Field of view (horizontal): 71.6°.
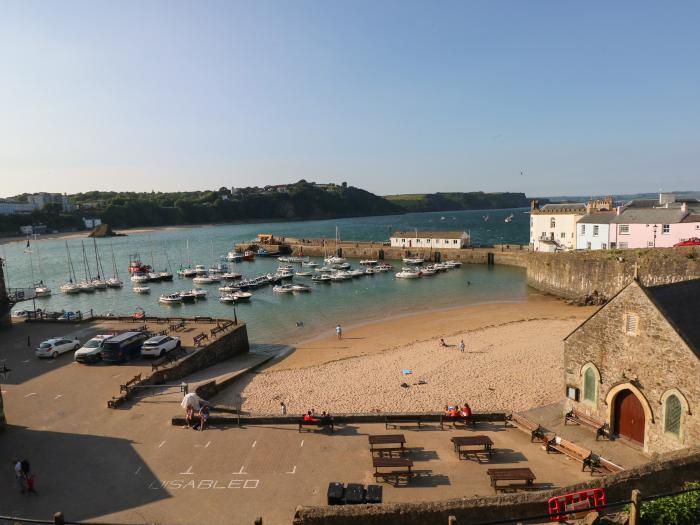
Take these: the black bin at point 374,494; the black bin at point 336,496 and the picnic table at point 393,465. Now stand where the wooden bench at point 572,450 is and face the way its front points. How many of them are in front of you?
3

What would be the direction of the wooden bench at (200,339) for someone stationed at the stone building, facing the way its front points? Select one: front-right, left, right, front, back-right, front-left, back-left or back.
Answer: front-right

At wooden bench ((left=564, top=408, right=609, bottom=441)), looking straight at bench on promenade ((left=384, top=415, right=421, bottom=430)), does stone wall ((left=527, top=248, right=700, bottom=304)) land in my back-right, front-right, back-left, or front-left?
back-right

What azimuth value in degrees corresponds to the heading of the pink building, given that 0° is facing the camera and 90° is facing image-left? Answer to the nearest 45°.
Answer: approximately 0°

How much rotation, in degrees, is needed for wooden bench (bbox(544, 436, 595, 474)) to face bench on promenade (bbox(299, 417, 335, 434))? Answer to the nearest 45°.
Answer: approximately 45° to its right

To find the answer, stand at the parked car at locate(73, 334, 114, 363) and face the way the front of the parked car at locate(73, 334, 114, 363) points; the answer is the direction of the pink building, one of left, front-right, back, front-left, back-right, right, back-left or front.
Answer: back-left

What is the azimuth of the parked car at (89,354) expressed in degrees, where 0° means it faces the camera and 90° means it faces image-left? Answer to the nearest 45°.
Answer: approximately 45°

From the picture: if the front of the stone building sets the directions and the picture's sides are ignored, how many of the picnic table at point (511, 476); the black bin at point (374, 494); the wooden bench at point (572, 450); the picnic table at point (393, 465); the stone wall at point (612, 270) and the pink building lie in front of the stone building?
4

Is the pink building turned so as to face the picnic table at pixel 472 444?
yes
